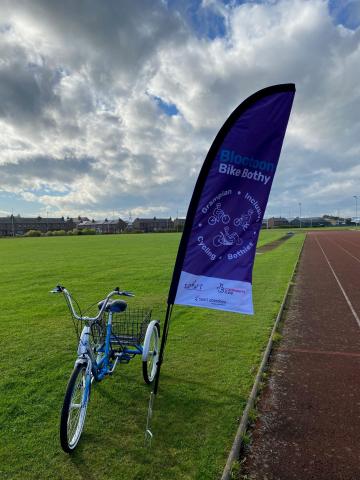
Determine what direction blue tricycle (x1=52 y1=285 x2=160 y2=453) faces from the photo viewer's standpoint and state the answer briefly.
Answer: facing the viewer and to the left of the viewer

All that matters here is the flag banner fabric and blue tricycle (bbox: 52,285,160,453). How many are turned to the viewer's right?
0

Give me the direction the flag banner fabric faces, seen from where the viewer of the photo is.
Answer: facing the viewer
